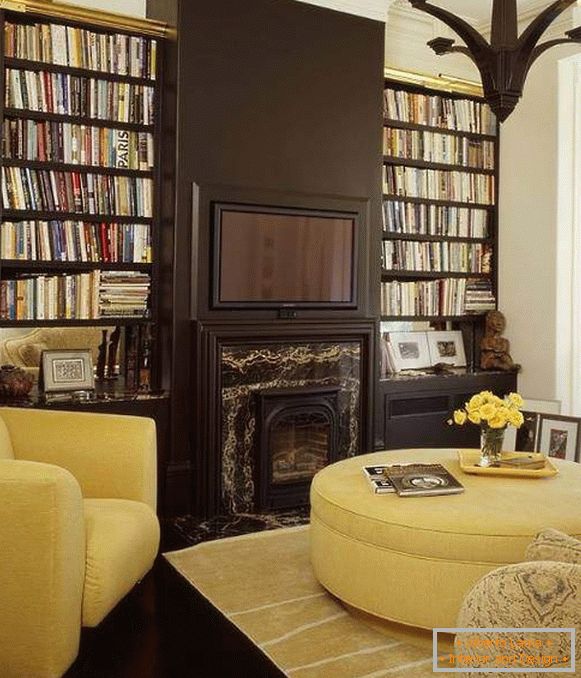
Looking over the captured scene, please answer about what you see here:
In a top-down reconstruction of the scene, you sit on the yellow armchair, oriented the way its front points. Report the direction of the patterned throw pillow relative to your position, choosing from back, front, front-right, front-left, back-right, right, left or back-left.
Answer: front

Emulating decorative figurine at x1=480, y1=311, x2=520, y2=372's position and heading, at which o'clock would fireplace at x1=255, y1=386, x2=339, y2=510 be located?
The fireplace is roughly at 3 o'clock from the decorative figurine.

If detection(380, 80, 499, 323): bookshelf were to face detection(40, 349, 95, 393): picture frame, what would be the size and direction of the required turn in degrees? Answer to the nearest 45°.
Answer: approximately 90° to its right

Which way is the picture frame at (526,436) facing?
toward the camera

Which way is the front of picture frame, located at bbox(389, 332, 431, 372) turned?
toward the camera

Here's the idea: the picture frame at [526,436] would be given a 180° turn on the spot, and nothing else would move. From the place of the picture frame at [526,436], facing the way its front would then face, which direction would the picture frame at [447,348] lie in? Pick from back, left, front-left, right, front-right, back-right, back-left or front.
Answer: front-left

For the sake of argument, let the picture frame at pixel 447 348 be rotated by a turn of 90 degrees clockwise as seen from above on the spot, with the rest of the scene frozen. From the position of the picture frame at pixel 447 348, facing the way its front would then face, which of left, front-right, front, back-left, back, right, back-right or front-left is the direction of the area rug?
left
